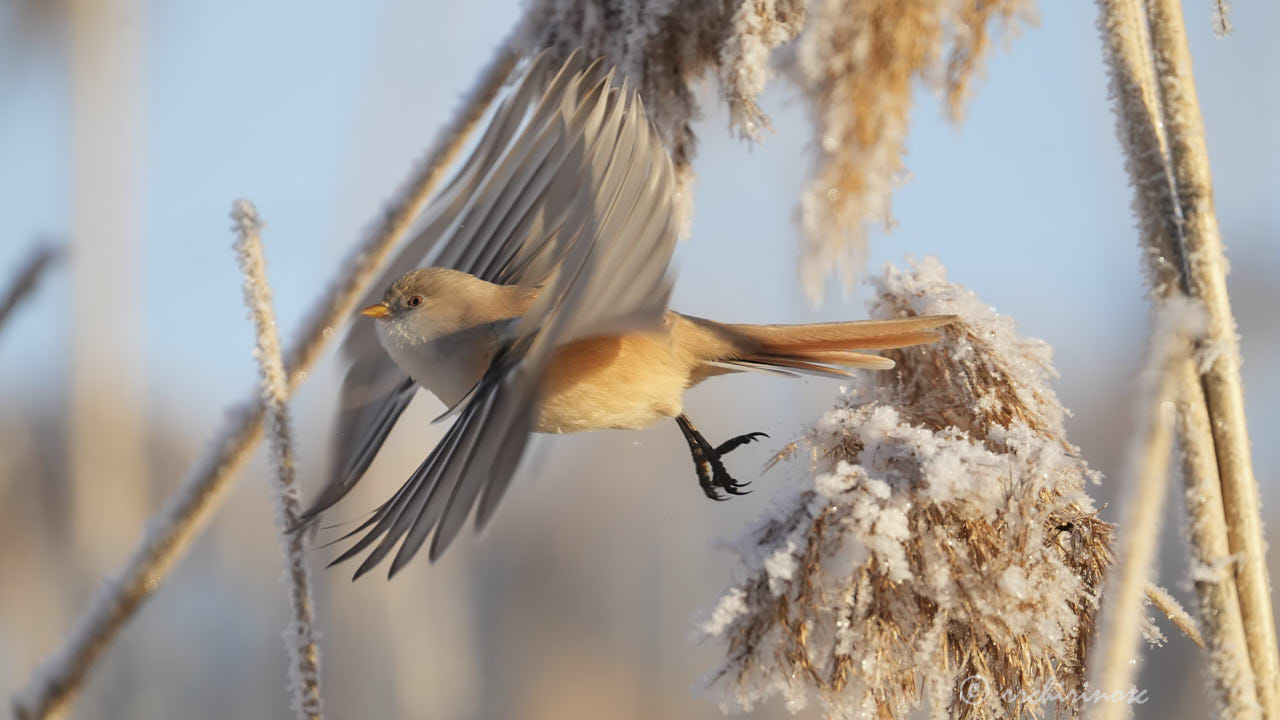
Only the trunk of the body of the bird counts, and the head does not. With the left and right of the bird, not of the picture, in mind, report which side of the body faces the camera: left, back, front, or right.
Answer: left

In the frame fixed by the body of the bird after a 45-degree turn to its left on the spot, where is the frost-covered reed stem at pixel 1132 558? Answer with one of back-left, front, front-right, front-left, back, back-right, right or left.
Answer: left

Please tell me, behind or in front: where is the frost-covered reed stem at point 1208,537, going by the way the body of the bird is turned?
behind

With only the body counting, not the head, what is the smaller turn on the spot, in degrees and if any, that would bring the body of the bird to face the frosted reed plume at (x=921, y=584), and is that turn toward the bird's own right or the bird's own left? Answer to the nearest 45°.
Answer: approximately 135° to the bird's own left

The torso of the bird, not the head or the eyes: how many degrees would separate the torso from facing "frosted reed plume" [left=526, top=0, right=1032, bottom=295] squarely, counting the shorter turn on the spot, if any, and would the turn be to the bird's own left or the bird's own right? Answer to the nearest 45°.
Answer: approximately 180°

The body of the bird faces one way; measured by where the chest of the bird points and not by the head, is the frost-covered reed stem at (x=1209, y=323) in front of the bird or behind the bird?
behind
